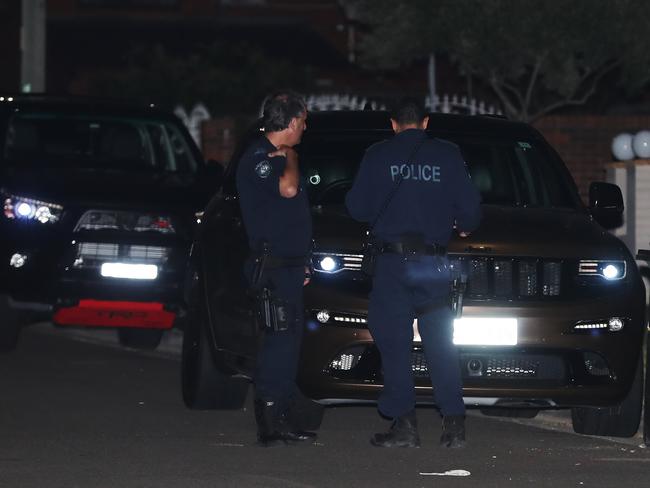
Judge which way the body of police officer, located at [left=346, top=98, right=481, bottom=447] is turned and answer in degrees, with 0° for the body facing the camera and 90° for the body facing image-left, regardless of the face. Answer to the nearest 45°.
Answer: approximately 180°

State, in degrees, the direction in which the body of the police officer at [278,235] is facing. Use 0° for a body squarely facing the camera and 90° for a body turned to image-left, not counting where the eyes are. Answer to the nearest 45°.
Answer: approximately 270°

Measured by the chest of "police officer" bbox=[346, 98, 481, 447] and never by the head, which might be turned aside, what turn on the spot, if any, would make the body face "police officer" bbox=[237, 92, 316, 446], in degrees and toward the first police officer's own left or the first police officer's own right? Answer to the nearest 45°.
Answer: approximately 90° to the first police officer's own left

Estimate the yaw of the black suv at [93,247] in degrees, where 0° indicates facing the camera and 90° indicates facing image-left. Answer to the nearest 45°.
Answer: approximately 315°

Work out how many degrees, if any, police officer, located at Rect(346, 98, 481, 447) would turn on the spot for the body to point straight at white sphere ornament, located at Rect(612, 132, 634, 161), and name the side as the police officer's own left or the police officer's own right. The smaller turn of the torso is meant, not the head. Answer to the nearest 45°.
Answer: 0° — they already face it

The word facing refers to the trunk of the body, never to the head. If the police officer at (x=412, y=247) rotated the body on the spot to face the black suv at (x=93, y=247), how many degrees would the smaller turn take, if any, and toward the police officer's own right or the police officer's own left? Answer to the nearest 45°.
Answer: approximately 45° to the police officer's own left

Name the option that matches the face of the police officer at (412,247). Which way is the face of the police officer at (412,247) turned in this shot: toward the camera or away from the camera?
away from the camera

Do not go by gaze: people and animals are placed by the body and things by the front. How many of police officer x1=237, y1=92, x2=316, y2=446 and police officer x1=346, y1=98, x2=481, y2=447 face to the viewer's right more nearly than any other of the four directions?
1
